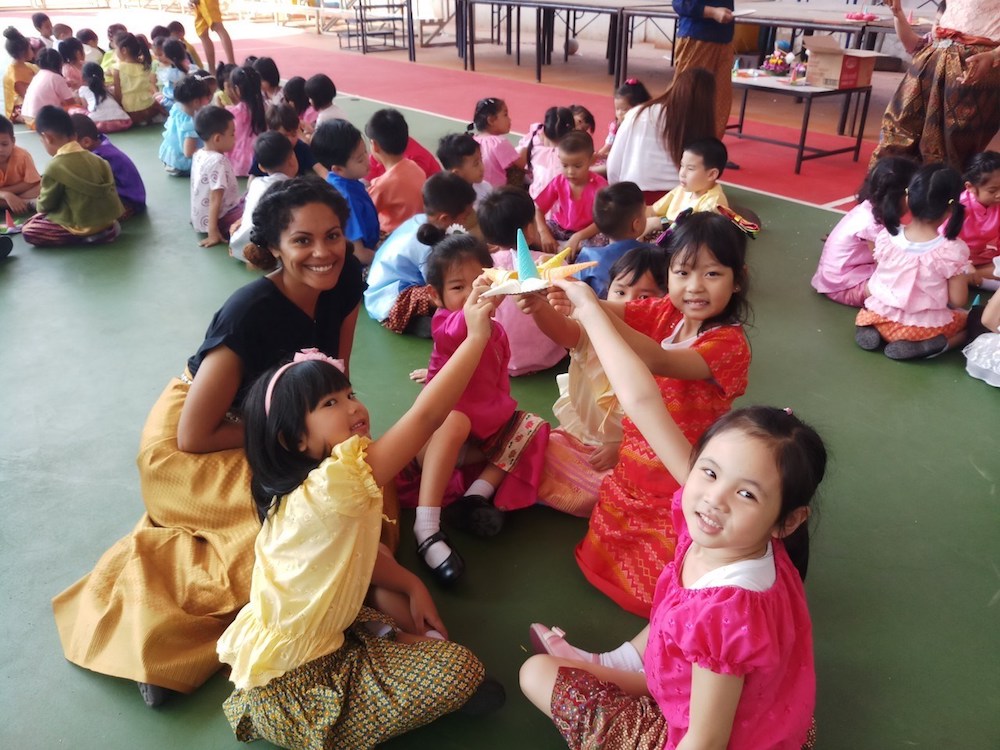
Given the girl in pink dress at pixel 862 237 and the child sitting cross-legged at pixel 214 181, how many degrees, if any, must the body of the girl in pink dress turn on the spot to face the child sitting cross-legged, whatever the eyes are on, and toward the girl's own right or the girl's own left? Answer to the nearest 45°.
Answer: approximately 135° to the girl's own left

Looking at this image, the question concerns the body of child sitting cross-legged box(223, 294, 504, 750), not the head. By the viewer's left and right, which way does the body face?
facing to the right of the viewer

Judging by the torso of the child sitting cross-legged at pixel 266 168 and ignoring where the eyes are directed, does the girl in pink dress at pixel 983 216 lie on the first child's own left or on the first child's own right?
on the first child's own right

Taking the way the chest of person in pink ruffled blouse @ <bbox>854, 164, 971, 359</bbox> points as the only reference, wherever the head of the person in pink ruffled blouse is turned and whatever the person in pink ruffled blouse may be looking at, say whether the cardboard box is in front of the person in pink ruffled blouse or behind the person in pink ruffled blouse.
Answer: in front

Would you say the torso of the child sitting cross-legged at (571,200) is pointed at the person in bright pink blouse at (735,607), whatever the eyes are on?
yes

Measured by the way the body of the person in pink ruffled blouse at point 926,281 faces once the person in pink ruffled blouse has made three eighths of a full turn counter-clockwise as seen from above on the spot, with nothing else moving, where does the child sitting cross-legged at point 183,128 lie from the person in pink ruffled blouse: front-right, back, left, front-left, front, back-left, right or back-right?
front-right

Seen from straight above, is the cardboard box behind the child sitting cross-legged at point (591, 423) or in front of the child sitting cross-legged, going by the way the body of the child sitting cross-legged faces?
behind

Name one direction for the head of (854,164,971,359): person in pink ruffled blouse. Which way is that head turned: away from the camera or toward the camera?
away from the camera

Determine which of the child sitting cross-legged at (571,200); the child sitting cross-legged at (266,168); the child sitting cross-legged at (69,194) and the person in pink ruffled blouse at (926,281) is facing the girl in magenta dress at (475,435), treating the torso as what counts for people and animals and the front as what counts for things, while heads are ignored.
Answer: the child sitting cross-legged at (571,200)

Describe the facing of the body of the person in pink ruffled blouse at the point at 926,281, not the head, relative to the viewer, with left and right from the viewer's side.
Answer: facing away from the viewer

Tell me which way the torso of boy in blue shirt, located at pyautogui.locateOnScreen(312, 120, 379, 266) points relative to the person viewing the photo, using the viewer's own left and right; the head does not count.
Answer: facing to the right of the viewer
